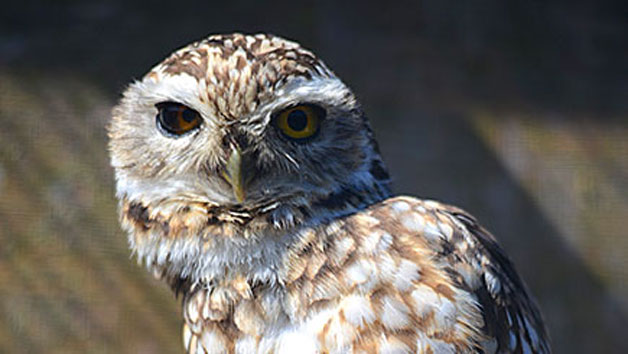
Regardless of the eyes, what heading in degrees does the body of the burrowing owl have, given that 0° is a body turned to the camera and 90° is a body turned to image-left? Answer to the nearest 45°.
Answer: approximately 45°
